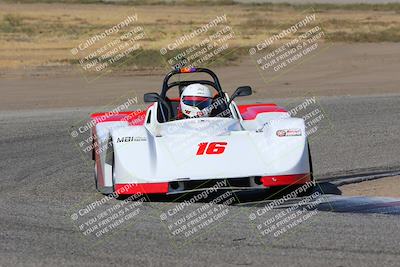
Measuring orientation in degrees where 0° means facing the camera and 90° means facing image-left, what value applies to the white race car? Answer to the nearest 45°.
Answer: approximately 0°
